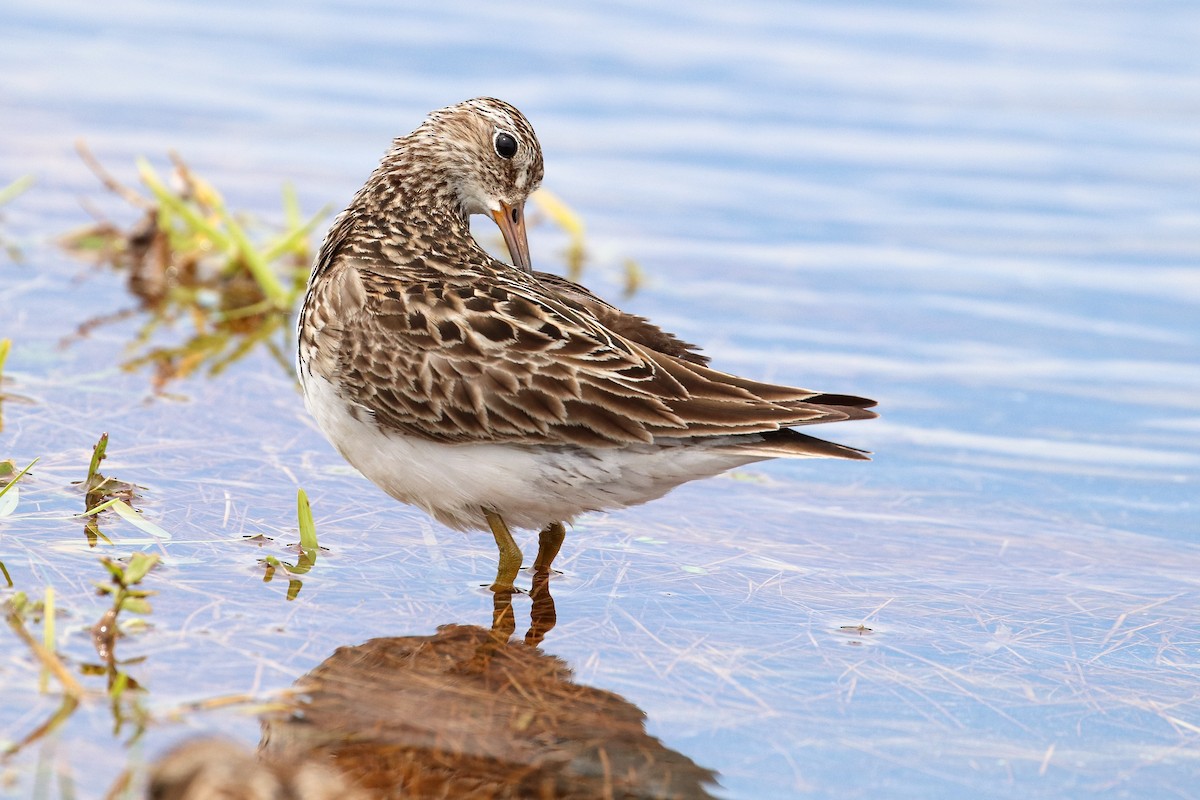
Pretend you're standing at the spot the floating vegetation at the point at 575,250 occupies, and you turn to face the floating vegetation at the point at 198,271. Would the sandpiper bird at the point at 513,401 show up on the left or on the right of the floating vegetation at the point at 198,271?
left

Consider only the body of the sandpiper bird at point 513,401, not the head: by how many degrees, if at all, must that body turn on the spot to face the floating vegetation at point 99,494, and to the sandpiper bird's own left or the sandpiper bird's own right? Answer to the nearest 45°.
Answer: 0° — it already faces it

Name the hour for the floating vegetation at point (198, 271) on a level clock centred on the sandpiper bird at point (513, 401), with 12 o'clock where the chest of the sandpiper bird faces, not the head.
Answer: The floating vegetation is roughly at 2 o'clock from the sandpiper bird.

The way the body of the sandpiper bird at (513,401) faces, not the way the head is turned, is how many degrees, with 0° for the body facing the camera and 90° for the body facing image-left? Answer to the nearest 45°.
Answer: approximately 90°

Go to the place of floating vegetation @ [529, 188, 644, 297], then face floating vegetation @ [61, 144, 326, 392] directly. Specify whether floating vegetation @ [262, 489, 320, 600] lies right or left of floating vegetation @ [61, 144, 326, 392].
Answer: left

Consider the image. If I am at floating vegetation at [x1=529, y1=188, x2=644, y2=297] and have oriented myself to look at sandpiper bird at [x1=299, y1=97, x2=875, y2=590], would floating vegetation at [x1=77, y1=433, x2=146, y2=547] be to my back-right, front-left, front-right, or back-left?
front-right

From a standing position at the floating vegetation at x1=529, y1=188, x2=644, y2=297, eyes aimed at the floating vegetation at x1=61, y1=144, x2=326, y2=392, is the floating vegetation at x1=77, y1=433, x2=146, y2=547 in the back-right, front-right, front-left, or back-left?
front-left

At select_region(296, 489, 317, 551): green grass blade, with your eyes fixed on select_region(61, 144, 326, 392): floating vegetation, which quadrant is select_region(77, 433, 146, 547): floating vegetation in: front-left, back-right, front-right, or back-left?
front-left

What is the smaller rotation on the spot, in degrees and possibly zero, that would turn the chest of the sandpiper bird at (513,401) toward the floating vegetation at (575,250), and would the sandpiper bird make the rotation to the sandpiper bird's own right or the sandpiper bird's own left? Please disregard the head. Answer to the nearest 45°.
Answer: approximately 90° to the sandpiper bird's own right
